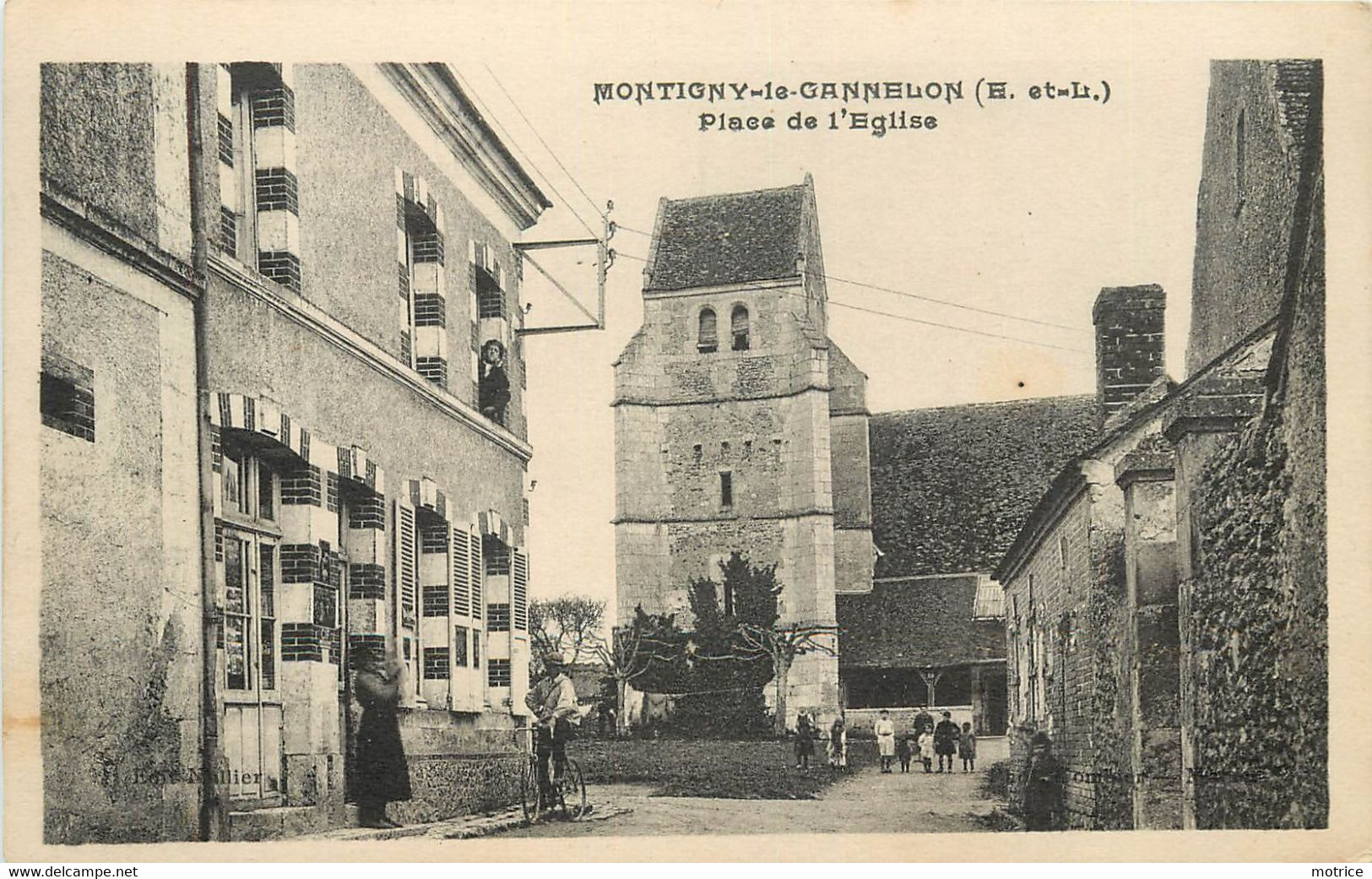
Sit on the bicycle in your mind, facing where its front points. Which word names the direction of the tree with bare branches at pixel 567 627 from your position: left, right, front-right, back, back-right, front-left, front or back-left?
back-right

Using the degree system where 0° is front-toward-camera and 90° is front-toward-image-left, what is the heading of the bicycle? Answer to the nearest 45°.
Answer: approximately 45°

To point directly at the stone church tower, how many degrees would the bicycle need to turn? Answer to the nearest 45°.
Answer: approximately 135° to its right
